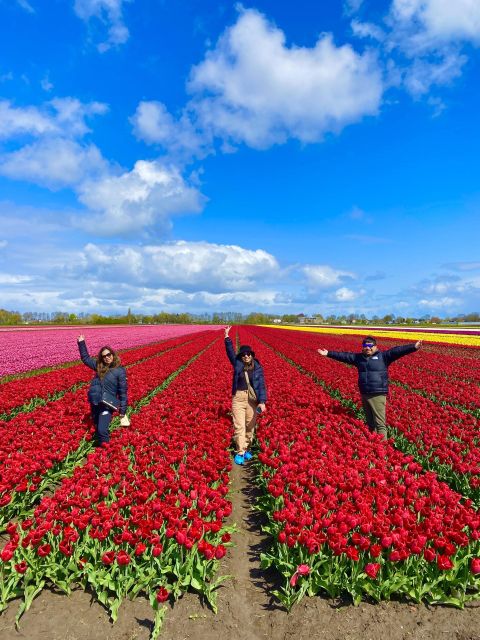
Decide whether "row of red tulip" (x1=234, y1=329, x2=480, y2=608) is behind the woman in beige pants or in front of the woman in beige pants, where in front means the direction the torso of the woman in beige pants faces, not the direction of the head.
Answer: in front

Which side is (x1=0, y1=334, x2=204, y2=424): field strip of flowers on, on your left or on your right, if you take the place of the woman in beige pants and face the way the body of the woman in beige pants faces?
on your right

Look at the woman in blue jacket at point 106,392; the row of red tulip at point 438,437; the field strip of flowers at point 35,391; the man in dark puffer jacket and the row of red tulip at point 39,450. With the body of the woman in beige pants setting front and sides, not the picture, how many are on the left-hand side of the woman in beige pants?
2

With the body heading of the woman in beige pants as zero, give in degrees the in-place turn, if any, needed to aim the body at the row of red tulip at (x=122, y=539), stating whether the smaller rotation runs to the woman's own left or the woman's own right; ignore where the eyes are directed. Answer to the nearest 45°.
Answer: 0° — they already face it

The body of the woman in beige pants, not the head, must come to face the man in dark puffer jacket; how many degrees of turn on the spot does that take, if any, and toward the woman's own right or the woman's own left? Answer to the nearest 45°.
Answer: approximately 90° to the woman's own left

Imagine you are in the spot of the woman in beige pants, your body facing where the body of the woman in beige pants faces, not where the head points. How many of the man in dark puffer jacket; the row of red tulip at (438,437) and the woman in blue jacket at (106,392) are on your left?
2

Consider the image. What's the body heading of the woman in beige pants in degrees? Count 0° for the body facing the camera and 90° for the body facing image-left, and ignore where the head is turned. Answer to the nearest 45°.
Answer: approximately 0°

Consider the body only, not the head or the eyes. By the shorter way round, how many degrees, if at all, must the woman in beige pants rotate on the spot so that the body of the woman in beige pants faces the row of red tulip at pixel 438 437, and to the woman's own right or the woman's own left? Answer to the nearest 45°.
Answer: approximately 90° to the woman's own left

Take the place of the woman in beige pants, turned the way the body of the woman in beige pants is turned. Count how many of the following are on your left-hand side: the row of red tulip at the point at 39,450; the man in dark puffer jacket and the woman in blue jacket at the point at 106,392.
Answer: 1

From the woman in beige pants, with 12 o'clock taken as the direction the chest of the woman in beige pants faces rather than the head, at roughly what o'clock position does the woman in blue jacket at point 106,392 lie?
The woman in blue jacket is roughly at 3 o'clock from the woman in beige pants.

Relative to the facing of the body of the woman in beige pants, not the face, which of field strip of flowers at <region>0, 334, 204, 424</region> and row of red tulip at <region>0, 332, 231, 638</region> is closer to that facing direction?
the row of red tulip
